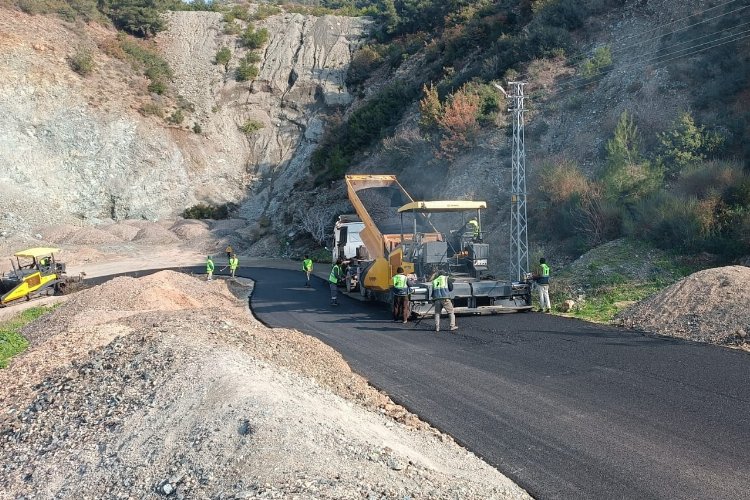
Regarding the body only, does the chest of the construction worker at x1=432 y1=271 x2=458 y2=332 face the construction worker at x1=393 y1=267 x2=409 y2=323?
no

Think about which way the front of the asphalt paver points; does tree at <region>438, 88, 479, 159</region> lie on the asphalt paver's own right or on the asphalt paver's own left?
on the asphalt paver's own right

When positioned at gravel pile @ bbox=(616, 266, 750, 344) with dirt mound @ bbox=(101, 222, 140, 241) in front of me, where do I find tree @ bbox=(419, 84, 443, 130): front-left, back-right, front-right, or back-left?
front-right

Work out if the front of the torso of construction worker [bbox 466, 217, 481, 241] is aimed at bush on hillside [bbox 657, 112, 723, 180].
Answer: no

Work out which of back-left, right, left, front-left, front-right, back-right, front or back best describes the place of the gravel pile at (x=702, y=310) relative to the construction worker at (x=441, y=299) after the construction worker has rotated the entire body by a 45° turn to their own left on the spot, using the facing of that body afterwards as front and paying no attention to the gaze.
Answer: back-right

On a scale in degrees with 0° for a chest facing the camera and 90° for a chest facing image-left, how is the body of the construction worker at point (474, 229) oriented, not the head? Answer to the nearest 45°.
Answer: approximately 90°

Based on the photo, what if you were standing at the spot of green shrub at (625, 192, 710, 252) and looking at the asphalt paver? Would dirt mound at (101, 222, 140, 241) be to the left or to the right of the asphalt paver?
right

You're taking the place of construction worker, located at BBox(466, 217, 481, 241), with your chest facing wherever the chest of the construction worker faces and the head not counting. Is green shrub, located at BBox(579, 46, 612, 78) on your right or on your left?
on your right

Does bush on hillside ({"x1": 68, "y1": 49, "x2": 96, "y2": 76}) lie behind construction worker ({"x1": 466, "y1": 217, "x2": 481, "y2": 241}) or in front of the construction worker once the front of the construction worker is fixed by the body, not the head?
in front

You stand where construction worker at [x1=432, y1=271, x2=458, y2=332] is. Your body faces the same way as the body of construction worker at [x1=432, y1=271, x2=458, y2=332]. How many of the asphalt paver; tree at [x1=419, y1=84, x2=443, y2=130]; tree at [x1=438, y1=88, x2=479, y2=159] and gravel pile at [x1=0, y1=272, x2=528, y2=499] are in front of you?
3

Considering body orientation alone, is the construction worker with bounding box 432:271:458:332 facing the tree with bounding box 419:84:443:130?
yes

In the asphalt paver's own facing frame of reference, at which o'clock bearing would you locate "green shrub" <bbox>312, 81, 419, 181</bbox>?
The green shrub is roughly at 1 o'clock from the asphalt paver.

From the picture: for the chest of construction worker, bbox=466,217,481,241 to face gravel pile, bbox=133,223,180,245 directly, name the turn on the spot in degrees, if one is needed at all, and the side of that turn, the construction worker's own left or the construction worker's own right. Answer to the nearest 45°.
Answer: approximately 45° to the construction worker's own right

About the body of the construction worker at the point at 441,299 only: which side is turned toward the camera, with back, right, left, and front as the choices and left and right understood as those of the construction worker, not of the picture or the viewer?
back

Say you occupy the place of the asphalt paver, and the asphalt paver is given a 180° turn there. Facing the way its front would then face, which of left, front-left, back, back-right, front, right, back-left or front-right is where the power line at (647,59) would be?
left

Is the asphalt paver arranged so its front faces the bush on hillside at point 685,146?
no

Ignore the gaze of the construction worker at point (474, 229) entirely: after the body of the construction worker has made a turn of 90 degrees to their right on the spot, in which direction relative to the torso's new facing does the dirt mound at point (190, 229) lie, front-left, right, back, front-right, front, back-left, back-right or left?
front-left

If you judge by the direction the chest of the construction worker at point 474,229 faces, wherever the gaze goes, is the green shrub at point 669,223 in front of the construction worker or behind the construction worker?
behind
